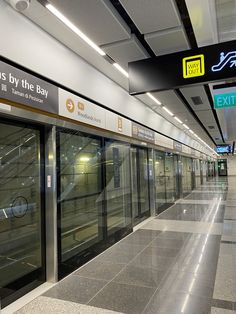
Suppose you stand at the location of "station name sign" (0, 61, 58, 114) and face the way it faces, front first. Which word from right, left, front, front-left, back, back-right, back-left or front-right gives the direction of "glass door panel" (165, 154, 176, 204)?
left

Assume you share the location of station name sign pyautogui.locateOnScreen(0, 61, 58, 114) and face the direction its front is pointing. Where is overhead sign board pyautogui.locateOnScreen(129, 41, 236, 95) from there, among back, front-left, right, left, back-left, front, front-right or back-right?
front-left

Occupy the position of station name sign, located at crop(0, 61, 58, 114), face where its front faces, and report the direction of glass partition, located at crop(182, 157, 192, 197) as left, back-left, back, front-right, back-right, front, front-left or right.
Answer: left

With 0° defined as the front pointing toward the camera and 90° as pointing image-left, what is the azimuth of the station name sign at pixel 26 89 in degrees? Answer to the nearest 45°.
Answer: approximately 315°

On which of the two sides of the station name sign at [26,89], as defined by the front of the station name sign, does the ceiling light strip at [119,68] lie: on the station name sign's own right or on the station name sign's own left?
on the station name sign's own left

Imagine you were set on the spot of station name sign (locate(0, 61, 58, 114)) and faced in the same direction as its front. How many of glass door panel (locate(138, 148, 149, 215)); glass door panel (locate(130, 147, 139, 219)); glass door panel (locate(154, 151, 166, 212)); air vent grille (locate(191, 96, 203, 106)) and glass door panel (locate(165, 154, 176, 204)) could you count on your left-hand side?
5

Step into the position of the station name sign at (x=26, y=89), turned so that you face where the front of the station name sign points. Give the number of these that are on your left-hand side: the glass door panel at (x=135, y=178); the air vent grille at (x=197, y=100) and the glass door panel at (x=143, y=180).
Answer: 3

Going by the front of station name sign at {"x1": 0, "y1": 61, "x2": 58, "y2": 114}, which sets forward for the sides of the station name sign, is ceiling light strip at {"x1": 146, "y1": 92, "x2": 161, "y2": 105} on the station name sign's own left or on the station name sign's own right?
on the station name sign's own left

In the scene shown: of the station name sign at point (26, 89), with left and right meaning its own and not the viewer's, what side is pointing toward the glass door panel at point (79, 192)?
left

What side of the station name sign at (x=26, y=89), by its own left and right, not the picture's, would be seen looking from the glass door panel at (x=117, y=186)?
left

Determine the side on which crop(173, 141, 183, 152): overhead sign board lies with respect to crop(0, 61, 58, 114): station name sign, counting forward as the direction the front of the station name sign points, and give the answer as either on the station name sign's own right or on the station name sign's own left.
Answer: on the station name sign's own left
